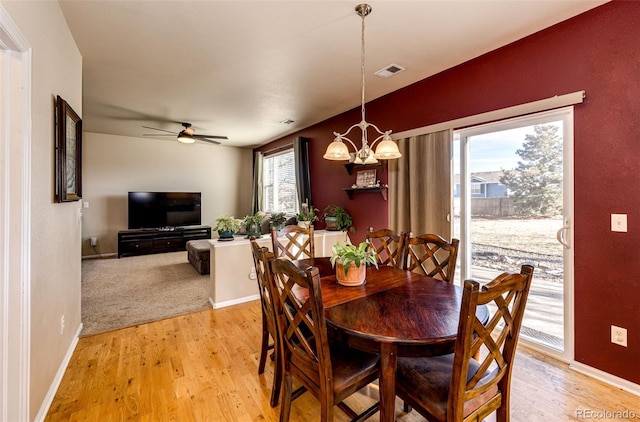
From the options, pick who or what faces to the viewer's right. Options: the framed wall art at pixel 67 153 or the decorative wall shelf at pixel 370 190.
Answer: the framed wall art

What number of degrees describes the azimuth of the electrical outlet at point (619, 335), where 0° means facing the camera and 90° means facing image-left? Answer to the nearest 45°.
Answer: approximately 45°

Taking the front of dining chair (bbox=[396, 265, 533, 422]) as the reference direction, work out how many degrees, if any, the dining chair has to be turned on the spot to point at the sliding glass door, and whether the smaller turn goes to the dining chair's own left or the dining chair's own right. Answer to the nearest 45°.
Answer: approximately 45° to the dining chair's own right

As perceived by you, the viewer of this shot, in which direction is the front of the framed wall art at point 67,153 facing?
facing to the right of the viewer

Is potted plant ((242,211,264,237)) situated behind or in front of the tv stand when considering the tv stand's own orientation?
in front

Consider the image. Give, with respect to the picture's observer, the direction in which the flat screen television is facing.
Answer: facing the viewer and to the right of the viewer

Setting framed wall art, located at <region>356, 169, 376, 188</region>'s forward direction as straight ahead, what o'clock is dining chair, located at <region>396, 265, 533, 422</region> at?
The dining chair is roughly at 10 o'clock from the framed wall art.

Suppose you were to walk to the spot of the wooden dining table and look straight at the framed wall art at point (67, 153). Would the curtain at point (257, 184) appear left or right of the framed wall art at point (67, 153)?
right

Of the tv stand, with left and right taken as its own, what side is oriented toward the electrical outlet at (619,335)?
front

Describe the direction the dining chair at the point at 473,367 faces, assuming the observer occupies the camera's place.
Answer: facing away from the viewer and to the left of the viewer

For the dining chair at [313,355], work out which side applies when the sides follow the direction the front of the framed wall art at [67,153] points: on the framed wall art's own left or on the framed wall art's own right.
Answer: on the framed wall art's own right

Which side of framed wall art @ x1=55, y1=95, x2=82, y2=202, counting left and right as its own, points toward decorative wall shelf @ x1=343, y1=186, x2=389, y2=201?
front

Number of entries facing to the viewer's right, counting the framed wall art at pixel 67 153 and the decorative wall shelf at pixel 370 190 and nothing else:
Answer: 1

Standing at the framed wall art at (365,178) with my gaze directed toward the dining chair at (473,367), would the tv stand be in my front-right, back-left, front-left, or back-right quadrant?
back-right

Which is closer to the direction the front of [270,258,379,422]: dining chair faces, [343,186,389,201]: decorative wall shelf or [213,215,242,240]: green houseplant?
the decorative wall shelf
